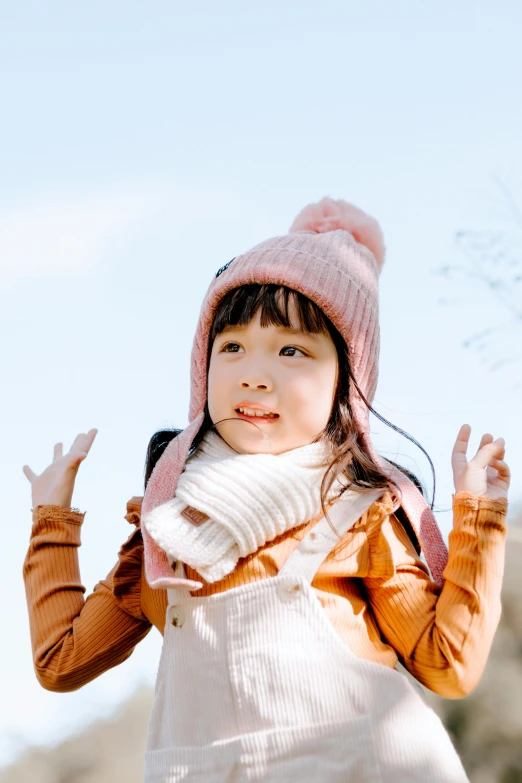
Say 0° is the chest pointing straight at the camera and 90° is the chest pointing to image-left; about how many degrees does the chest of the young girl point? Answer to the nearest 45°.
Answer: approximately 45°
